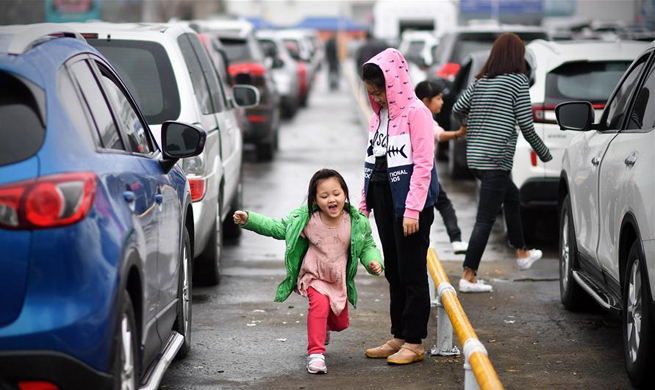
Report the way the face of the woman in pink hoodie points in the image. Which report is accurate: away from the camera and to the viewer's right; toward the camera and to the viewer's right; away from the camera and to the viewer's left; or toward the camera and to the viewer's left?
toward the camera and to the viewer's left

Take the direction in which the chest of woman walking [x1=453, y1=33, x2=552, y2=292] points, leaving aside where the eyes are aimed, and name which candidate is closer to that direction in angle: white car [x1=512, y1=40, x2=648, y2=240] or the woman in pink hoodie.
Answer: the white car

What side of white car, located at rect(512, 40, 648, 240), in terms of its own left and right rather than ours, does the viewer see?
back

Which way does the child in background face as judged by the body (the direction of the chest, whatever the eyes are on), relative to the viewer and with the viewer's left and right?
facing to the right of the viewer

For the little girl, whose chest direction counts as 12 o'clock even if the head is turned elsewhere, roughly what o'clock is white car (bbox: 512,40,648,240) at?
The white car is roughly at 7 o'clock from the little girl.

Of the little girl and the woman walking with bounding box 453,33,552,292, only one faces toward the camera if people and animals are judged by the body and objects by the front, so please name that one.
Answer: the little girl

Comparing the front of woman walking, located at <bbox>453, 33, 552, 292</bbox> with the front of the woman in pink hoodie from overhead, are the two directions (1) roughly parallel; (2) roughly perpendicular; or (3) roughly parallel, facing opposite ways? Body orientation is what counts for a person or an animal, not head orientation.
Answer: roughly parallel, facing opposite ways

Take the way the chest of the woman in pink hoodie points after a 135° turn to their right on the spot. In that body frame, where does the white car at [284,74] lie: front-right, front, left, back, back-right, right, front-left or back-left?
front

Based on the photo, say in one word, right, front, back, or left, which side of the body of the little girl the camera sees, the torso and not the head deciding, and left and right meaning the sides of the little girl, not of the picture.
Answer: front

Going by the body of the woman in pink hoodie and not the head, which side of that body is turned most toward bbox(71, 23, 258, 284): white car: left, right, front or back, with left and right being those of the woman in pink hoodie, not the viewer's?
right

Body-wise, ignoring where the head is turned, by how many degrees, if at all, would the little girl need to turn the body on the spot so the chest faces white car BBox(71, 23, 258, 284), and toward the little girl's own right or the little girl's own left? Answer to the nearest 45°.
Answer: approximately 135° to the little girl's own right
